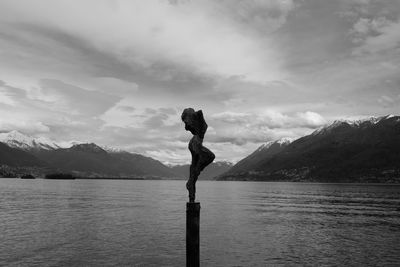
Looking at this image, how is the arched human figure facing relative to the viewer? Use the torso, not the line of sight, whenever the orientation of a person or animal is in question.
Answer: to the viewer's right
